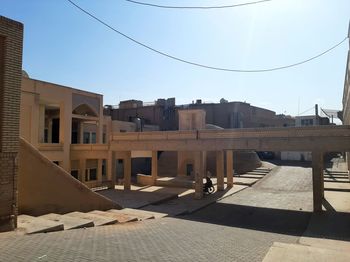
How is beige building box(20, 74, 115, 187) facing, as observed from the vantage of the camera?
facing the viewer and to the right of the viewer

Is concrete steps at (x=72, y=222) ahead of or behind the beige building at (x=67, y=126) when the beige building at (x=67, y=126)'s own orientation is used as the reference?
ahead

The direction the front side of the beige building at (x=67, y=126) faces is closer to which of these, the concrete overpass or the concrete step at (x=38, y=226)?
the concrete overpass

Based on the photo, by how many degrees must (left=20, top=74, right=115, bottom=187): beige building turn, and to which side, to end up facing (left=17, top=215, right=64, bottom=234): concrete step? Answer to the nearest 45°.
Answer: approximately 45° to its right

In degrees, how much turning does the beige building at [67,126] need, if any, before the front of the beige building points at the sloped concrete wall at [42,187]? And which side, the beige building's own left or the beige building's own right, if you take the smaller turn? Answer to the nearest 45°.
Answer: approximately 45° to the beige building's own right

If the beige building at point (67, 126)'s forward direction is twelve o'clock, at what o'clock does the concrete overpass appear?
The concrete overpass is roughly at 12 o'clock from the beige building.

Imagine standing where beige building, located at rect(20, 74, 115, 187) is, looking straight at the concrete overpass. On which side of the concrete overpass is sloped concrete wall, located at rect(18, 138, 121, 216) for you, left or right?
right

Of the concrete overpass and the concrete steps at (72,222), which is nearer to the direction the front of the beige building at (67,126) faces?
the concrete overpass
